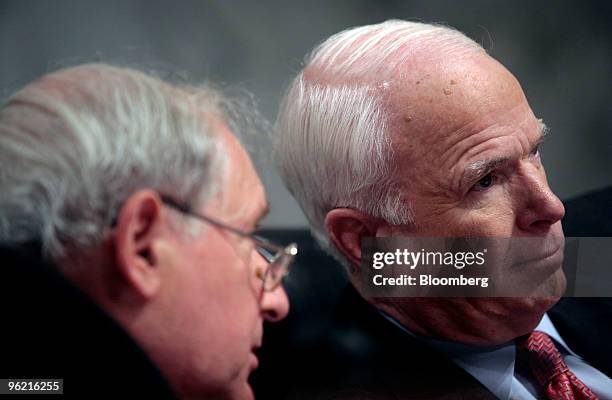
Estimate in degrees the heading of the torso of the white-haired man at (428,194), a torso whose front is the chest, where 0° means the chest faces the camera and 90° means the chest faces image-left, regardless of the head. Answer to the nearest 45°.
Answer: approximately 315°

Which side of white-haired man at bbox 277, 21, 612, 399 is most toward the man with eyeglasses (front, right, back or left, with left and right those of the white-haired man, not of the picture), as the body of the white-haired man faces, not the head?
right
